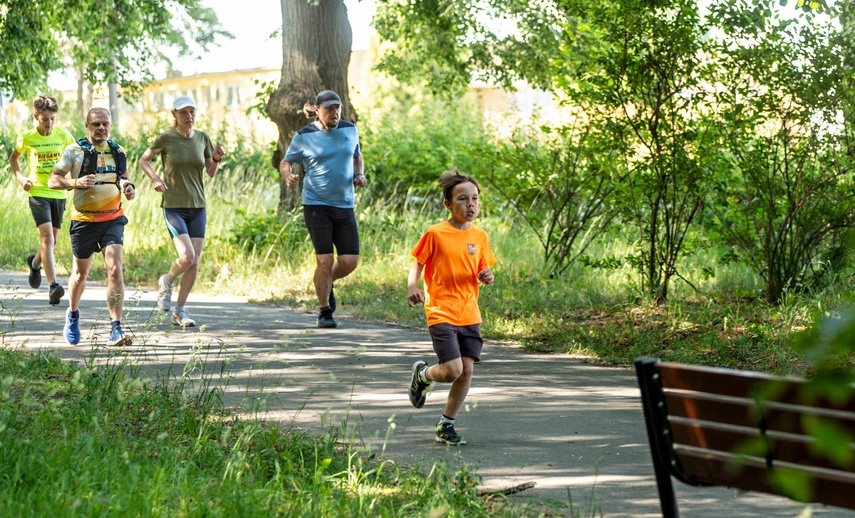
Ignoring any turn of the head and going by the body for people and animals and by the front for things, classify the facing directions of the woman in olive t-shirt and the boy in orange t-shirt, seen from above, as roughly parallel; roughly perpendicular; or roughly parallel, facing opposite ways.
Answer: roughly parallel

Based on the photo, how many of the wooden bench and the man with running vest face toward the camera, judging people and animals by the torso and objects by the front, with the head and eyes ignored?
1

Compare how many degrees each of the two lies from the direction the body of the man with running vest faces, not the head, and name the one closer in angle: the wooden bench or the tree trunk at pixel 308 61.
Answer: the wooden bench

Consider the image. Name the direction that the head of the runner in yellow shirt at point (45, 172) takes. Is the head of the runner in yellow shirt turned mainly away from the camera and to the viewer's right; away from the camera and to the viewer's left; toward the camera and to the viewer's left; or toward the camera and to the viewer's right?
toward the camera and to the viewer's right

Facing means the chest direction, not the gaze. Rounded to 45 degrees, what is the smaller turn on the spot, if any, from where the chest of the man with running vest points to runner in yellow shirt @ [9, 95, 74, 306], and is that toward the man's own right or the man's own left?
approximately 180°

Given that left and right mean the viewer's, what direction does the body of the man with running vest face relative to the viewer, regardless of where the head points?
facing the viewer

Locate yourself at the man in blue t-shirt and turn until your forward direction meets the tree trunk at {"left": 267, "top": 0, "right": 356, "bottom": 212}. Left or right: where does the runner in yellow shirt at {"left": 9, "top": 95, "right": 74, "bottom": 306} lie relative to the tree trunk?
left

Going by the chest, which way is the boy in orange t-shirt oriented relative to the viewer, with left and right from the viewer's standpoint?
facing the viewer and to the right of the viewer
